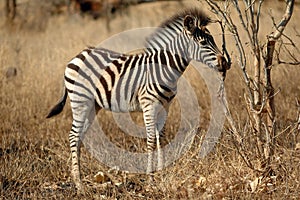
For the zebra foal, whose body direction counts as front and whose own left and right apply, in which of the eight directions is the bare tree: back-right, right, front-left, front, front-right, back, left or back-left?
front-right

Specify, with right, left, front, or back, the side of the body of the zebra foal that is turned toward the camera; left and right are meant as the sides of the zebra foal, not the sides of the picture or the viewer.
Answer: right
